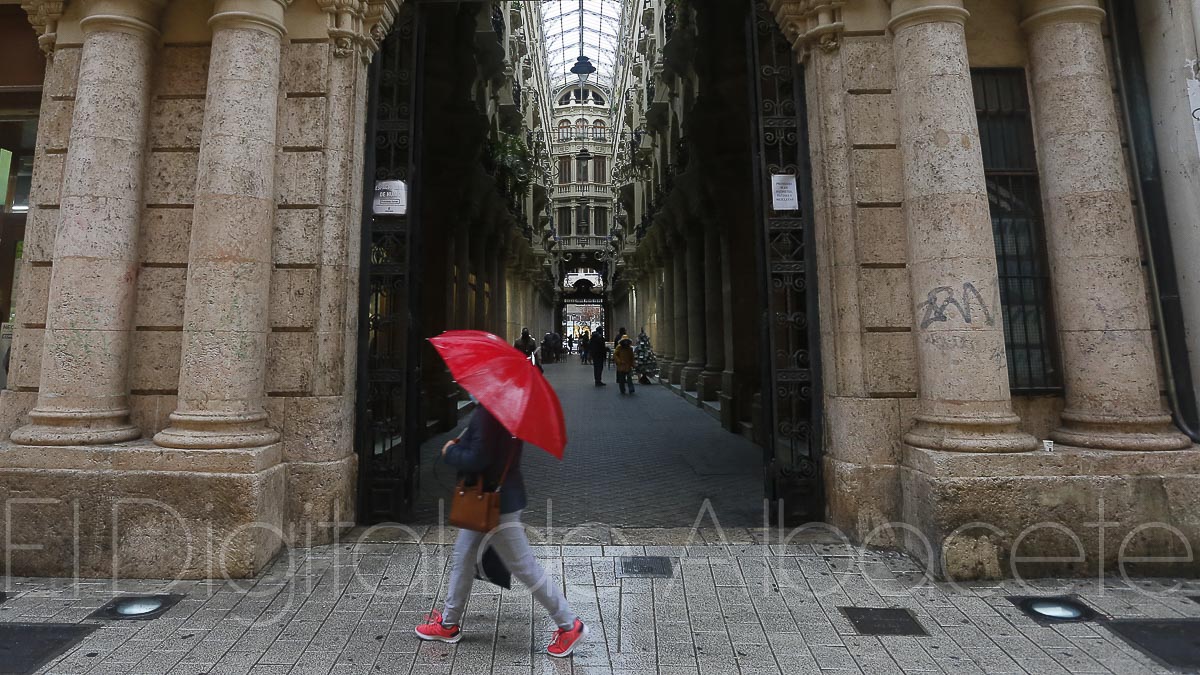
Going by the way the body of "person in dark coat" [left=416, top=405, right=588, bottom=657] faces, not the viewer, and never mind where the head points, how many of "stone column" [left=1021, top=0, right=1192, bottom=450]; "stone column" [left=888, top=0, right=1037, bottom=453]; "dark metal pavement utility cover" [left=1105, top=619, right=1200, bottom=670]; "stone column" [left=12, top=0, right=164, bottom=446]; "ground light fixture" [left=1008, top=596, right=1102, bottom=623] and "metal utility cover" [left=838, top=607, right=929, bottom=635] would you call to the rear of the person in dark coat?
5

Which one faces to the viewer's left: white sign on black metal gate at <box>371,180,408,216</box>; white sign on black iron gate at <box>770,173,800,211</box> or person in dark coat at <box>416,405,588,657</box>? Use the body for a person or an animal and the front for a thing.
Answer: the person in dark coat

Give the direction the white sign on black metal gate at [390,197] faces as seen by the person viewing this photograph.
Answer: facing the viewer

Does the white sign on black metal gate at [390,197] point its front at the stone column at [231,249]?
no

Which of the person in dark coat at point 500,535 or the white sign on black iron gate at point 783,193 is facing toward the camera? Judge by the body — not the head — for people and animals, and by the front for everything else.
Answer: the white sign on black iron gate

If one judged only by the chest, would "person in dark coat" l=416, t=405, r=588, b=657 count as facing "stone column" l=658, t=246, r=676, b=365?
no

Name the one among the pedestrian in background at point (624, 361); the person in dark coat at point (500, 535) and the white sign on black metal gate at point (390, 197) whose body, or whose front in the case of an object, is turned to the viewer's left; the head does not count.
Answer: the person in dark coat

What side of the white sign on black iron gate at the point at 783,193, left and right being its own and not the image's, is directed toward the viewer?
front

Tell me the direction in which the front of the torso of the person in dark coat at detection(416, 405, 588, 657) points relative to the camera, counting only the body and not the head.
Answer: to the viewer's left
